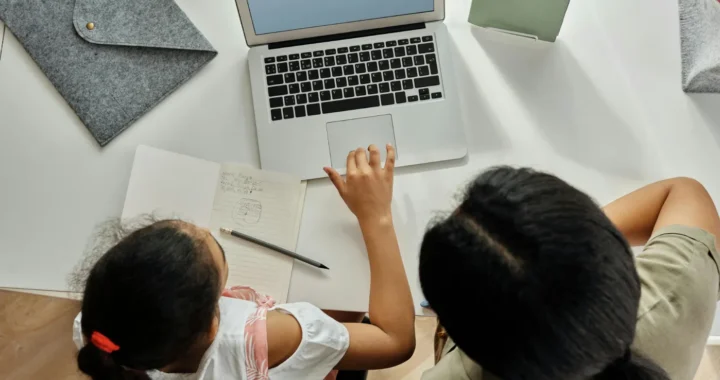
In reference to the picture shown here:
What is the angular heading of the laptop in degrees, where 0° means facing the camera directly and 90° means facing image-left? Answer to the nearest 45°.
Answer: approximately 0°

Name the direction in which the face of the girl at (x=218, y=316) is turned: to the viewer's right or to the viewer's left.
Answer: to the viewer's right
